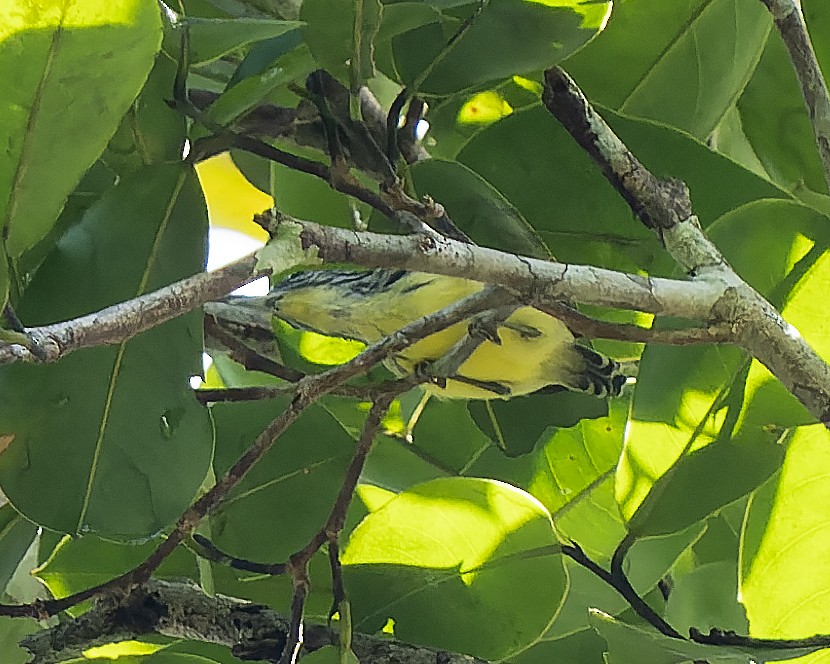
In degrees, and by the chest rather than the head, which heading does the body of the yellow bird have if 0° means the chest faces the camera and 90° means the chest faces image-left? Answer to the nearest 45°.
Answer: approximately 90°
